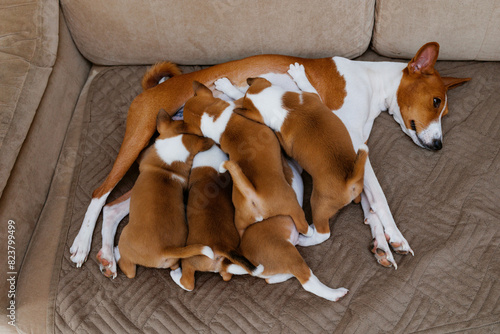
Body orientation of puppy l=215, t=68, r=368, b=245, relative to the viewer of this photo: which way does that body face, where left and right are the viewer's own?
facing away from the viewer and to the left of the viewer

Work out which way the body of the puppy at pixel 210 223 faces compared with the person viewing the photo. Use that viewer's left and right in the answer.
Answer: facing away from the viewer

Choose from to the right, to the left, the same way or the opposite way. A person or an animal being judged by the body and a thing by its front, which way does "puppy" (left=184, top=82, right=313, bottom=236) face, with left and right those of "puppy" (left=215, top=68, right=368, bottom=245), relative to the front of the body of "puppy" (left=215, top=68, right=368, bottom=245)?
the same way

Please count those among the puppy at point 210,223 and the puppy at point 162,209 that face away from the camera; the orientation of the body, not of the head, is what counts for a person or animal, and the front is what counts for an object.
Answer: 2

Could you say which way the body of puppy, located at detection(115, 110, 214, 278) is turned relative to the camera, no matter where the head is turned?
away from the camera

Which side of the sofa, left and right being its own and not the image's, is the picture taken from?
front

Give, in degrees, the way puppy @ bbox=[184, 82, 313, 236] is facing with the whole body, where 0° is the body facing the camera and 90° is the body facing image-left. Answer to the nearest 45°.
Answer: approximately 135°

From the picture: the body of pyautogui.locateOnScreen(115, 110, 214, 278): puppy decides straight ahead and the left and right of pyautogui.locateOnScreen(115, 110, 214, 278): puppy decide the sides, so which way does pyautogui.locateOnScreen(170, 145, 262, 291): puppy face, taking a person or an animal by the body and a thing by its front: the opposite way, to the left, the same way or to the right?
the same way
